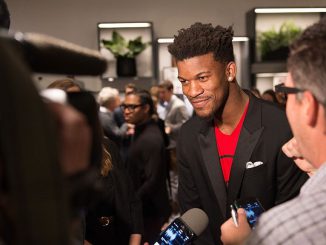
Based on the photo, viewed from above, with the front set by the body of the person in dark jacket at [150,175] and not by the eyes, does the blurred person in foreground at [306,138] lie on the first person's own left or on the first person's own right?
on the first person's own left

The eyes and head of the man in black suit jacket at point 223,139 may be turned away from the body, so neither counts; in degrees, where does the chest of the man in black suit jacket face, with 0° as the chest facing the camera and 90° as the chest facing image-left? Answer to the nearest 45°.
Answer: approximately 45°

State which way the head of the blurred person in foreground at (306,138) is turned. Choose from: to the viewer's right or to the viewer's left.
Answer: to the viewer's left

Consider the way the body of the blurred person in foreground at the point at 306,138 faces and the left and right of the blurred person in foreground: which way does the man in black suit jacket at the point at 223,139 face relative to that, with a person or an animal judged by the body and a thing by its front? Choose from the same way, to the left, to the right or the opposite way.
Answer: to the left

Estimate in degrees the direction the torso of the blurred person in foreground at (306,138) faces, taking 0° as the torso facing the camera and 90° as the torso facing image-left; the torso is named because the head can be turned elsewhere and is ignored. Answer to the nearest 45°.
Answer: approximately 135°

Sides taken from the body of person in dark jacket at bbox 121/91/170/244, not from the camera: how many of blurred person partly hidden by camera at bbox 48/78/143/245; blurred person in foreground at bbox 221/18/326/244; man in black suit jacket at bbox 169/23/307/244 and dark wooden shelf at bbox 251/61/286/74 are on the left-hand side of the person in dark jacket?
3

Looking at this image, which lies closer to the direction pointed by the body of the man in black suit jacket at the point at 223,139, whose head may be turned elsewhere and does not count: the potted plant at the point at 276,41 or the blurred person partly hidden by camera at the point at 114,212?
the blurred person partly hidden by camera

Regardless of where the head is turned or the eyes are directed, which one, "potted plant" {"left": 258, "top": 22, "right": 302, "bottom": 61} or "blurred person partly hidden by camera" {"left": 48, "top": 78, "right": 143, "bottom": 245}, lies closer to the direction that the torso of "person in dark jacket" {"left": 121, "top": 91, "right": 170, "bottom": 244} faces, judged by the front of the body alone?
the blurred person partly hidden by camera
